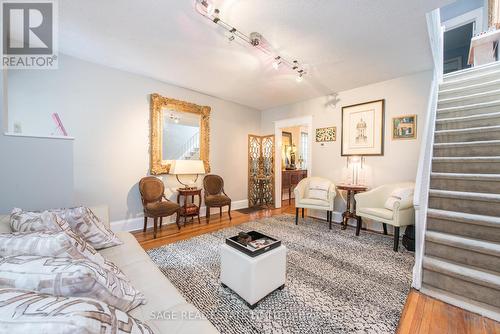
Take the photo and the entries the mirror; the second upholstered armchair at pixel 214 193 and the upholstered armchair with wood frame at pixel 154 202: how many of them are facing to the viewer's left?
0

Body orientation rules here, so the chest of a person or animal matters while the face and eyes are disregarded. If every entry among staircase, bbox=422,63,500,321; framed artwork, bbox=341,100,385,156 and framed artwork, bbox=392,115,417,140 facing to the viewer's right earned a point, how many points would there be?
0

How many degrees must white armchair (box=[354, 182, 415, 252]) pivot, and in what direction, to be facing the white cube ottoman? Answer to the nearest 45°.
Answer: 0° — it already faces it

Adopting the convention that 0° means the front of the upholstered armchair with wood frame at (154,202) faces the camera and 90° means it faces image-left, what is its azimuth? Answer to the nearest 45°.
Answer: approximately 315°

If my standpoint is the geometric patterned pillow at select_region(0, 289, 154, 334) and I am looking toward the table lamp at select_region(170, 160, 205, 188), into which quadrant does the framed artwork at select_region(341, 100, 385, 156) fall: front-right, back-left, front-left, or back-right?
front-right

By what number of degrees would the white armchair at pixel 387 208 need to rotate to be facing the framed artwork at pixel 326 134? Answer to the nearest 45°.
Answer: approximately 90° to its right

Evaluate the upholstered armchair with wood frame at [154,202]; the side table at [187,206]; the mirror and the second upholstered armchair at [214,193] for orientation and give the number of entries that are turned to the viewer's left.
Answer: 0

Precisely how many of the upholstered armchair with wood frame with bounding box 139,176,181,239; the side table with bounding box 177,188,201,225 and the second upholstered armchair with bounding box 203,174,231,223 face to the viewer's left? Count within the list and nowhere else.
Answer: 0

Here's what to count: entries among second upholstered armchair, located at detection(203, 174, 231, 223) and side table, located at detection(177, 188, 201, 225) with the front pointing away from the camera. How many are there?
0

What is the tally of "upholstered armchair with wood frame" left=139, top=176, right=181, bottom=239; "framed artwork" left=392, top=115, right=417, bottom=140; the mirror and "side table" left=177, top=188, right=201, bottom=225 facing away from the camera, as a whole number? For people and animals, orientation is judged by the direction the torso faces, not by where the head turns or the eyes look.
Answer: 0

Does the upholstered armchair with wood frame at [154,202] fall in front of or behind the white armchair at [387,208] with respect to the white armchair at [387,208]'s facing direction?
in front

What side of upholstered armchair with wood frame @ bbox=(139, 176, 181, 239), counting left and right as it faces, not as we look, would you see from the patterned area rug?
front

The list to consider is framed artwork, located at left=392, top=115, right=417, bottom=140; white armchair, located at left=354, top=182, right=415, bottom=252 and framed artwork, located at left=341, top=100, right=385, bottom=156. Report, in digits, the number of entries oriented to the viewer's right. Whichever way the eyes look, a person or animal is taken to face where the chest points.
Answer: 0

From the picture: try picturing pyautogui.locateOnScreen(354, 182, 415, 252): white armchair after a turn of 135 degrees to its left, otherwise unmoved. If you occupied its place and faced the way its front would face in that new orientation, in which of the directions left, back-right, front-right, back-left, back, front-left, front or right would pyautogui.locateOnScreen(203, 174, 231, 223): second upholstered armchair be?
back
